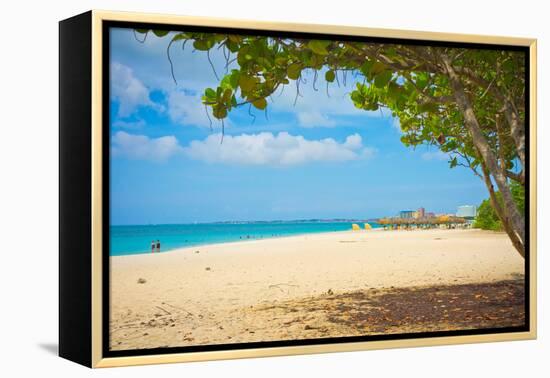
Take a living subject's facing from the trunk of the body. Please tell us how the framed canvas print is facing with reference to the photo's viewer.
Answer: facing the viewer and to the right of the viewer
